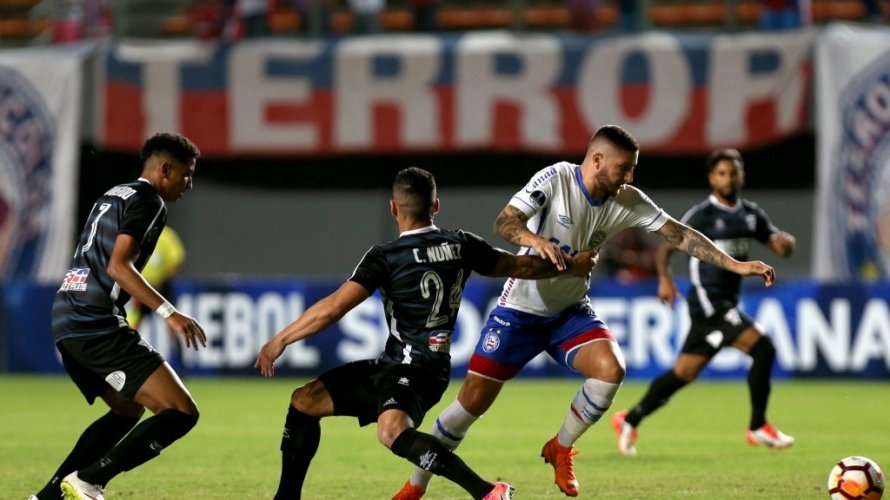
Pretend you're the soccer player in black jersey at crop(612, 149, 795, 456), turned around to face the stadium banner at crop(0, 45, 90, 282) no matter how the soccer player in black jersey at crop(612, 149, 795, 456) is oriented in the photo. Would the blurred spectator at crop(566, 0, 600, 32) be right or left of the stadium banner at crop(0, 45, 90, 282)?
right

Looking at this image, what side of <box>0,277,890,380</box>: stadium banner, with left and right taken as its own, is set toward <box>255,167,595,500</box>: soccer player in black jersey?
front

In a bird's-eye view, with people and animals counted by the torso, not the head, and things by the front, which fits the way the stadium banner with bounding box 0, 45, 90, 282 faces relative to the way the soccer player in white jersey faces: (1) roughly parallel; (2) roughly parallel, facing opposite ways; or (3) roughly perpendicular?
roughly parallel

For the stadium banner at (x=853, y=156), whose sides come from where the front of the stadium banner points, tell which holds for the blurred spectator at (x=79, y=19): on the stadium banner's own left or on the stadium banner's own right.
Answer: on the stadium banner's own right

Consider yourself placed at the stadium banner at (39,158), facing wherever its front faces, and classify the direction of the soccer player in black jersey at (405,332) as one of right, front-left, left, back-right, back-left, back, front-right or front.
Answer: front

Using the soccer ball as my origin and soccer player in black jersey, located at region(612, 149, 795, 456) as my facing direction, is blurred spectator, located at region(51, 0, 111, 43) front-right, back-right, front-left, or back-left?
front-left

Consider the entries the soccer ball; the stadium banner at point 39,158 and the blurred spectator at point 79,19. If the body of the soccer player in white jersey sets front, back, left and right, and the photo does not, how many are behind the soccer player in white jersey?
2

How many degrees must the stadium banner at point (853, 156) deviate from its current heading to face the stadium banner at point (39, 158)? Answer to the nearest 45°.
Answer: approximately 90° to its right

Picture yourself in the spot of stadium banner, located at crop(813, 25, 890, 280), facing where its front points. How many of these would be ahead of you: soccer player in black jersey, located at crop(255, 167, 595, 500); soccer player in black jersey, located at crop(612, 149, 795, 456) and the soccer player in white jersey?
3

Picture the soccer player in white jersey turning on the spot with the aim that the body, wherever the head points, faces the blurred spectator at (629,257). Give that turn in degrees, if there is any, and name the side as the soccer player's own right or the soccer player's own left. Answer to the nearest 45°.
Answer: approximately 135° to the soccer player's own left

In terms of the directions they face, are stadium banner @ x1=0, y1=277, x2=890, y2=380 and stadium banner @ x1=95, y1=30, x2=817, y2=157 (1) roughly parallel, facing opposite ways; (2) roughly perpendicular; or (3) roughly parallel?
roughly parallel

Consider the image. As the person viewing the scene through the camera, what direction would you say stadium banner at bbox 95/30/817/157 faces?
facing the viewer

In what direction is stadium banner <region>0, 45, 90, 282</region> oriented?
toward the camera

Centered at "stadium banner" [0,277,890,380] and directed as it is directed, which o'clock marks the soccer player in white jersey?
The soccer player in white jersey is roughly at 12 o'clock from the stadium banner.

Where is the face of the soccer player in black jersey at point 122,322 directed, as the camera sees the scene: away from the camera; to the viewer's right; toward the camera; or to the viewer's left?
to the viewer's right
